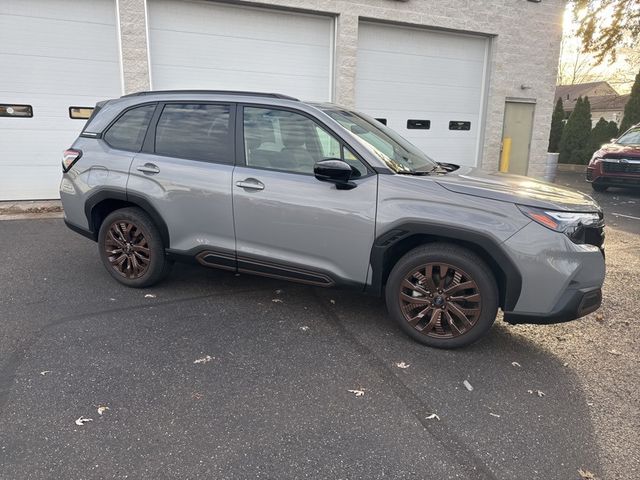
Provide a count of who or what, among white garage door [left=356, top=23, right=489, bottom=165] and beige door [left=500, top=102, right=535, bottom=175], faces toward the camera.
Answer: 2

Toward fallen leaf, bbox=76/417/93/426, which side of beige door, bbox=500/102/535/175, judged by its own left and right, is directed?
front

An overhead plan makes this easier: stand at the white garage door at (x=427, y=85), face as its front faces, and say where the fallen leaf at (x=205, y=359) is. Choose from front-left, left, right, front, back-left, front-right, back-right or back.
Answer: front

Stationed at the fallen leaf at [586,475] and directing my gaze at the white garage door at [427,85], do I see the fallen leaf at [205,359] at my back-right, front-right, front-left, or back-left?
front-left

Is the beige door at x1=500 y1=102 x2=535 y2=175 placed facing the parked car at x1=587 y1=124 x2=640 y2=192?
no

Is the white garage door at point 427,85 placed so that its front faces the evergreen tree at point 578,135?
no

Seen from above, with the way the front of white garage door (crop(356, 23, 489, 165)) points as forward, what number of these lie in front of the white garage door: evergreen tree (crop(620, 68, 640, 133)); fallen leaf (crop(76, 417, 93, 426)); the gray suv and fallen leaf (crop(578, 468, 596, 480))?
3

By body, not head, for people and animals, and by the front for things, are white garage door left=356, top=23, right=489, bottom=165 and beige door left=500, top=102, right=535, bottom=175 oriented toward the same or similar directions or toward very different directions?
same or similar directions

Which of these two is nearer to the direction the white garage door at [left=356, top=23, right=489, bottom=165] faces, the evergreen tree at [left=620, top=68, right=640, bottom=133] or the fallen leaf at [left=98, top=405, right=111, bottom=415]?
the fallen leaf

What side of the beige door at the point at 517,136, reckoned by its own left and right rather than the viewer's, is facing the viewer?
front

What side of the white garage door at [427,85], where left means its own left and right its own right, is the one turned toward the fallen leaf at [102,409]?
front

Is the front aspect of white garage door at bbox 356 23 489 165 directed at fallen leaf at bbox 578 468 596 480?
yes

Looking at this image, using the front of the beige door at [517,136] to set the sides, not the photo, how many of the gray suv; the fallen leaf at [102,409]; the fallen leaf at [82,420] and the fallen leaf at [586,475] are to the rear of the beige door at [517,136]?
0

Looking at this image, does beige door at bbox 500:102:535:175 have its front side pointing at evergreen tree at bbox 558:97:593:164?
no
